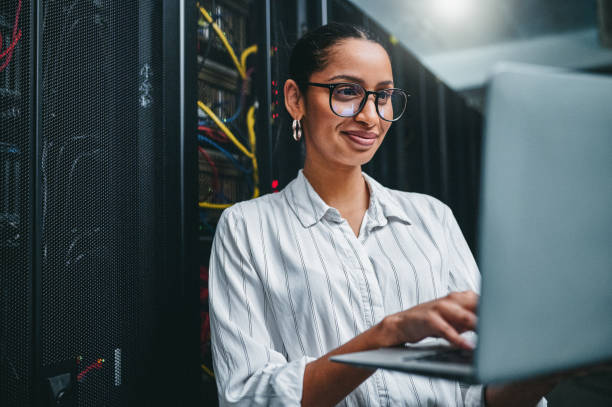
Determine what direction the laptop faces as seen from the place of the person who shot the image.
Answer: facing away from the viewer and to the left of the viewer

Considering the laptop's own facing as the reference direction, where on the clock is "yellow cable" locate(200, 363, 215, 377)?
The yellow cable is roughly at 12 o'clock from the laptop.

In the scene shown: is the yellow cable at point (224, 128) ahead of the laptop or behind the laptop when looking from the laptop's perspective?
ahead

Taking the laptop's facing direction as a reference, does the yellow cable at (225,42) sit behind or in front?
in front

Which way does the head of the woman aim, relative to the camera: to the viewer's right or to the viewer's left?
to the viewer's right
